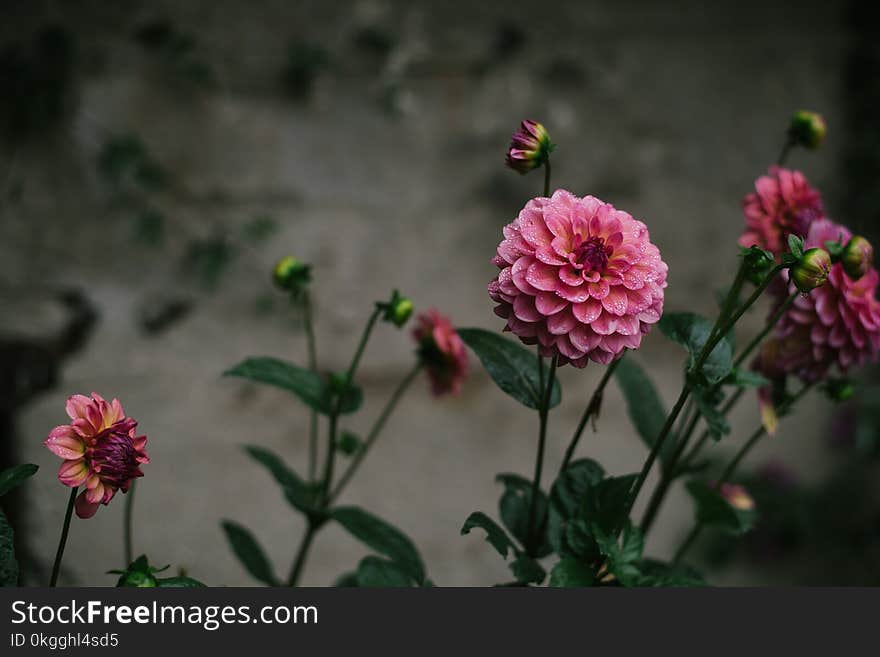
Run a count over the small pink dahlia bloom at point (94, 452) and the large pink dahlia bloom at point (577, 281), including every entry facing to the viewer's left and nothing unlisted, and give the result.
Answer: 0

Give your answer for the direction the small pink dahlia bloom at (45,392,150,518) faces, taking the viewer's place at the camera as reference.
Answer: facing the viewer and to the right of the viewer

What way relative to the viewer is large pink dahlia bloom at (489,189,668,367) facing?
toward the camera
